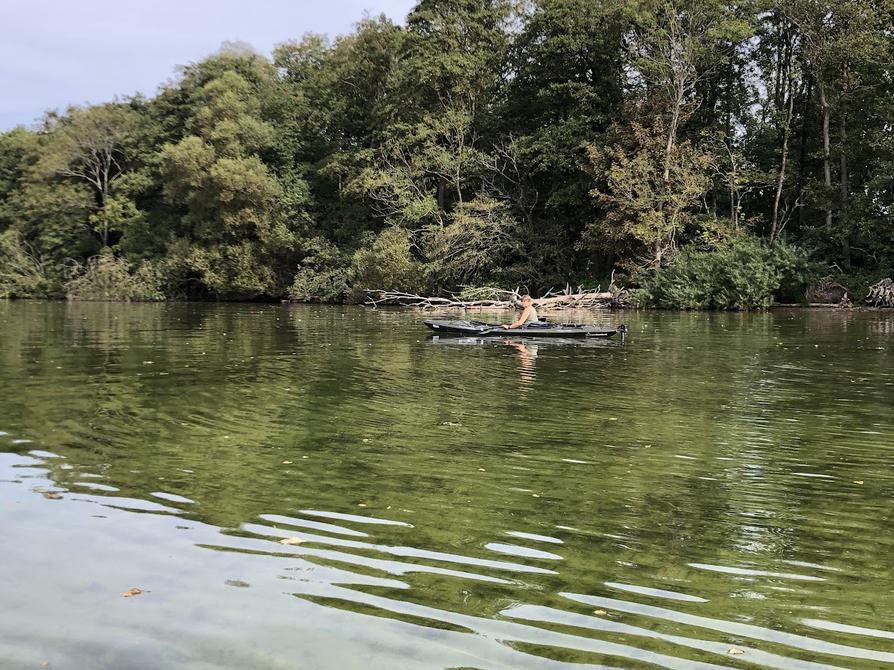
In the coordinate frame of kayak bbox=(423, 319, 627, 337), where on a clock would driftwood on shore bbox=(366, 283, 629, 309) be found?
The driftwood on shore is roughly at 3 o'clock from the kayak.

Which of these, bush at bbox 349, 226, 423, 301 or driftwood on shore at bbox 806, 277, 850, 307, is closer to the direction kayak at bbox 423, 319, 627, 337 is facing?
the bush

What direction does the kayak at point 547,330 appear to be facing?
to the viewer's left

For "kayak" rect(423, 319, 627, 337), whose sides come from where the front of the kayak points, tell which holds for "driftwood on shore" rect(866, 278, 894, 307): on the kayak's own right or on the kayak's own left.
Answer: on the kayak's own right

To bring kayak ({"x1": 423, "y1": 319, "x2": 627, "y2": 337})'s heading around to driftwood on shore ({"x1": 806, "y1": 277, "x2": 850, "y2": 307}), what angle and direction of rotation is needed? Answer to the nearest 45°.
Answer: approximately 135° to its right

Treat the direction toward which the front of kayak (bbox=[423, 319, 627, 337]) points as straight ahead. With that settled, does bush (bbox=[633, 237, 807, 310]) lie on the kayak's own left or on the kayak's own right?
on the kayak's own right

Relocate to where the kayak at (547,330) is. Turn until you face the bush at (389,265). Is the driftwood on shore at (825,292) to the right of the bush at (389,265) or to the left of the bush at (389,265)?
right

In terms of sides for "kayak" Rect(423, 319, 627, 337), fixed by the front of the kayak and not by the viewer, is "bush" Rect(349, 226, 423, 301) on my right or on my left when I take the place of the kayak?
on my right
